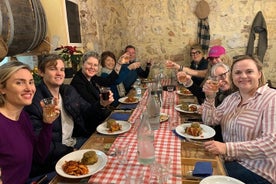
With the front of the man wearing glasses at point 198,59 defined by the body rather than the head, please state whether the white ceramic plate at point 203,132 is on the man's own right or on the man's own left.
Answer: on the man's own left

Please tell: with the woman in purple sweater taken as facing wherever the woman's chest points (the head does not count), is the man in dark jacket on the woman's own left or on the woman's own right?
on the woman's own left

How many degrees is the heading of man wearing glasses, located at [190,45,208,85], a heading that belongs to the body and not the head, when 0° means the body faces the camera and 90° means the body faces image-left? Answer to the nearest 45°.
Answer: approximately 45°

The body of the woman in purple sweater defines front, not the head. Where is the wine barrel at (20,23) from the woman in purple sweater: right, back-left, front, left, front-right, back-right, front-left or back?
back-left

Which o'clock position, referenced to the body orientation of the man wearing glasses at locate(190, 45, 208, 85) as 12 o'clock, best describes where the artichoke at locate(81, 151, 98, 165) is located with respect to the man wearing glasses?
The artichoke is roughly at 11 o'clock from the man wearing glasses.

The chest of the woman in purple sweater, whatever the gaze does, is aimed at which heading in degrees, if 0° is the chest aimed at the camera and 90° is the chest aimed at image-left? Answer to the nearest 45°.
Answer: approximately 315°

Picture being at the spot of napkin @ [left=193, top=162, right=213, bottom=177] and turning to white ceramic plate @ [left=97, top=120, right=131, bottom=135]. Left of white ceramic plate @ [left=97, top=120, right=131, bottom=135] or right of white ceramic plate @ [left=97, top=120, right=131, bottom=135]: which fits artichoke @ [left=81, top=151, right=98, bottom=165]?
left
